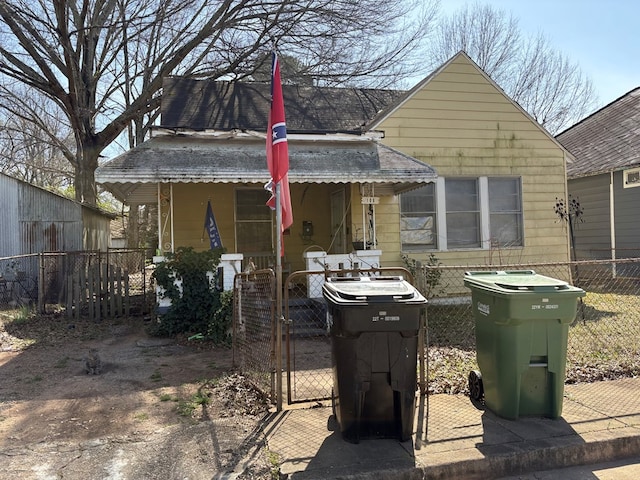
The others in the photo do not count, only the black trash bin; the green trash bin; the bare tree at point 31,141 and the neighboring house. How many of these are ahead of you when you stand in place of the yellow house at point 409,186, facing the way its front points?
2

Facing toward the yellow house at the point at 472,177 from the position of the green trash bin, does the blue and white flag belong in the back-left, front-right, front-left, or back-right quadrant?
front-left

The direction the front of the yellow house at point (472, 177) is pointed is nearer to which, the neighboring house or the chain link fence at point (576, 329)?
the chain link fence

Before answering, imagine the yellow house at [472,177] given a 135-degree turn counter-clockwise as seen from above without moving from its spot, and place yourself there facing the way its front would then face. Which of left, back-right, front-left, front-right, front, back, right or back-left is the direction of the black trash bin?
back-right

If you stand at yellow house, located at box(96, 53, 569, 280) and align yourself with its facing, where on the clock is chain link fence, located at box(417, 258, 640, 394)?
The chain link fence is roughly at 11 o'clock from the yellow house.

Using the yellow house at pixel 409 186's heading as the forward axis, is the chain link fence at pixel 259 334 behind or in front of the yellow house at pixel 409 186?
in front

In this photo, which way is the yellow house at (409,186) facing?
toward the camera

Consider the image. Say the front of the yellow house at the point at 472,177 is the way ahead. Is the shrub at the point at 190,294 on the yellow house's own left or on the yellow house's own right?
on the yellow house's own right

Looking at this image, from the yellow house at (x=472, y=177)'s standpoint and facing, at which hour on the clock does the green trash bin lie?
The green trash bin is roughly at 12 o'clock from the yellow house.

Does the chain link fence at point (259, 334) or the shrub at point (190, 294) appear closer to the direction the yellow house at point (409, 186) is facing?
the chain link fence

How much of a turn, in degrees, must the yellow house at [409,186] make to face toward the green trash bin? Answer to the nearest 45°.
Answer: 0° — it already faces it

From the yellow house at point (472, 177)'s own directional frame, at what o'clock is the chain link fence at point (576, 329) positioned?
The chain link fence is roughly at 11 o'clock from the yellow house.

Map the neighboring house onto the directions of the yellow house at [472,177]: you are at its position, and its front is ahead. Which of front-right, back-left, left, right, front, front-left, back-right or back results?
back-left

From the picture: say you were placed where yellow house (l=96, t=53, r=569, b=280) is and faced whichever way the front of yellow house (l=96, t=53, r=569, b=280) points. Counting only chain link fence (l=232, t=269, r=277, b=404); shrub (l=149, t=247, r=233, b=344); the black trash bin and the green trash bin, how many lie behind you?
0

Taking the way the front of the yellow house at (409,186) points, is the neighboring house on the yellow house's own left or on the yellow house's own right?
on the yellow house's own left
